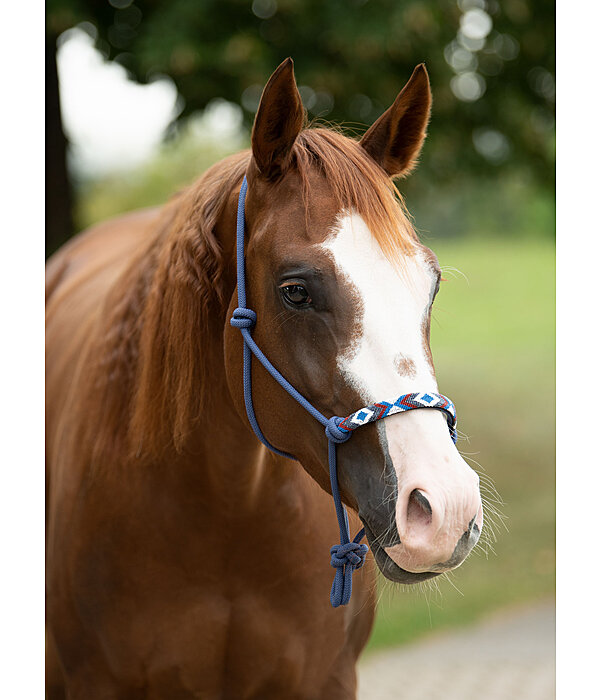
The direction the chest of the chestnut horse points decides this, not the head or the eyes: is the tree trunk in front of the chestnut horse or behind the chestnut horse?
behind

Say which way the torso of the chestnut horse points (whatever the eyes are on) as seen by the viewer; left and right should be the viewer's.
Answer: facing the viewer and to the right of the viewer
